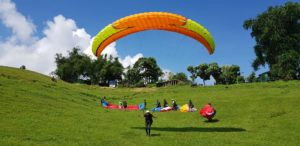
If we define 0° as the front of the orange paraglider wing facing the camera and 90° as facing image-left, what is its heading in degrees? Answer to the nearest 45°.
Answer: approximately 0°
